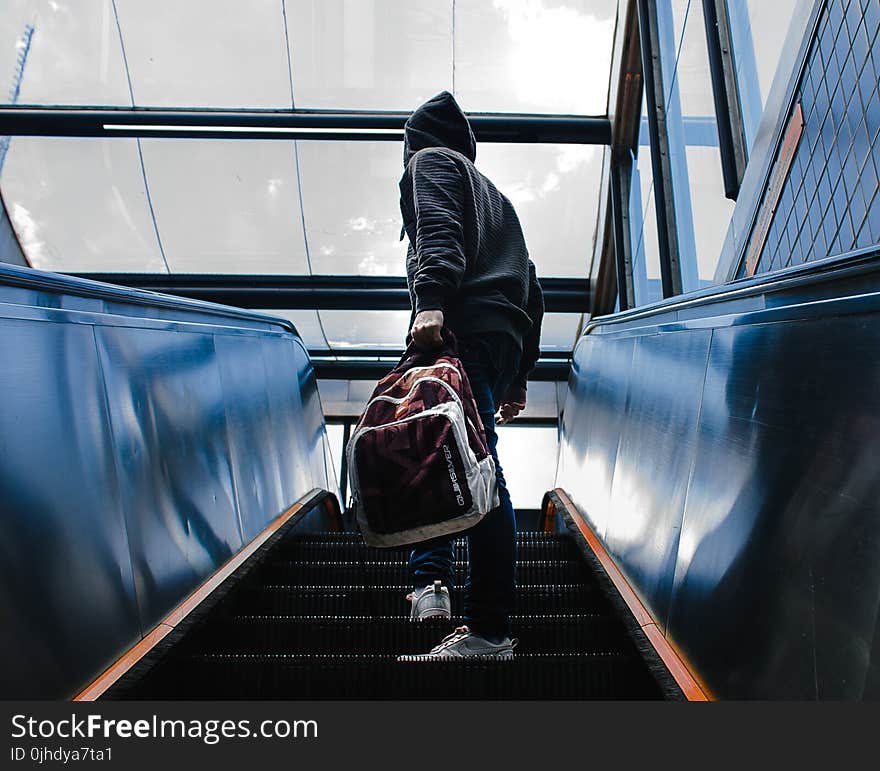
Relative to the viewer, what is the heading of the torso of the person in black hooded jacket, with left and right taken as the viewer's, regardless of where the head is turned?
facing away from the viewer and to the left of the viewer

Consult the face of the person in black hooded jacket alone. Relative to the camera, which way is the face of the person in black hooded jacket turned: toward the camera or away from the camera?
away from the camera

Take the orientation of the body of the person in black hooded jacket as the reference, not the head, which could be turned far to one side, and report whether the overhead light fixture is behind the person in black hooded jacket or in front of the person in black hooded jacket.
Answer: in front
